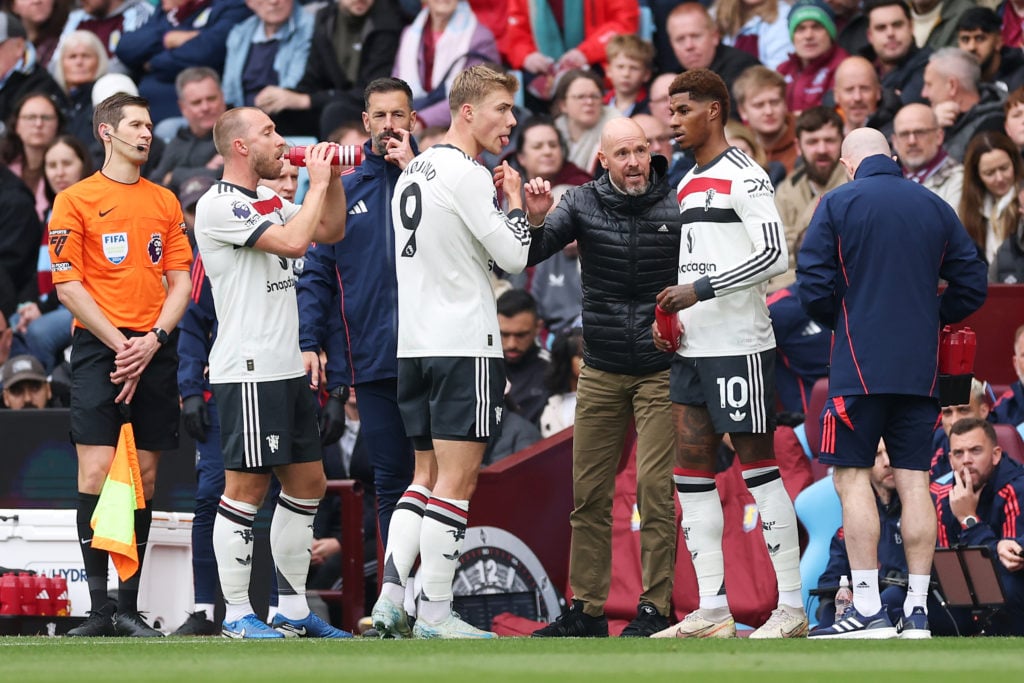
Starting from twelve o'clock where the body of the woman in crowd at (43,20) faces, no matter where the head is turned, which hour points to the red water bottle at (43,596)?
The red water bottle is roughly at 12 o'clock from the woman in crowd.

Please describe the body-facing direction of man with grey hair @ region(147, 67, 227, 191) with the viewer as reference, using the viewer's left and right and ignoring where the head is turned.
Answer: facing the viewer and to the right of the viewer

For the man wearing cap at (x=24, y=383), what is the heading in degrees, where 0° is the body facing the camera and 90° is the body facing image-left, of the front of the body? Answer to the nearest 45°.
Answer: approximately 0°

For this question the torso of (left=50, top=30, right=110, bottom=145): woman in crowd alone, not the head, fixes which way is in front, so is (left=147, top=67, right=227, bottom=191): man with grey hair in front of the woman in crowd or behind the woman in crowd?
in front

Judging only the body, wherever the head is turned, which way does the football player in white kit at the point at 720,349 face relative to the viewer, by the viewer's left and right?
facing the viewer and to the left of the viewer

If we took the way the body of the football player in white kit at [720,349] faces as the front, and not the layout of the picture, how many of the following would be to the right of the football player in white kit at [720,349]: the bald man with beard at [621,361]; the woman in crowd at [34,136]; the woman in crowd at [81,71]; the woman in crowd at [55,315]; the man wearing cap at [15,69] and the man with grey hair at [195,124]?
6

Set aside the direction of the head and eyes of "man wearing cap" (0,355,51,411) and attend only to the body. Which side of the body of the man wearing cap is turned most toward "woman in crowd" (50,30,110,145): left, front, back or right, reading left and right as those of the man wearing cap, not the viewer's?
back

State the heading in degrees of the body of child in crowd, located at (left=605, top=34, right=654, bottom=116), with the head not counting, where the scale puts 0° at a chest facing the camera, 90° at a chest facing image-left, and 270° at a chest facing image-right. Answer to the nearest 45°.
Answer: approximately 0°

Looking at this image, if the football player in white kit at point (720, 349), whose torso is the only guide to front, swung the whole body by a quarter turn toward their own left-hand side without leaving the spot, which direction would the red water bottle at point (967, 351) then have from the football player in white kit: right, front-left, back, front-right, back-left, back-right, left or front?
front-left

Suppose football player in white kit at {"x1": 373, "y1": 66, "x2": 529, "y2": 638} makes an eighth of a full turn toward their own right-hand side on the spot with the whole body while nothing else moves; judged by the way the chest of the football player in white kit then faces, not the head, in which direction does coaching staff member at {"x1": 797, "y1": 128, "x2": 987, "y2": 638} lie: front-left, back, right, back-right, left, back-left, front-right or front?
front

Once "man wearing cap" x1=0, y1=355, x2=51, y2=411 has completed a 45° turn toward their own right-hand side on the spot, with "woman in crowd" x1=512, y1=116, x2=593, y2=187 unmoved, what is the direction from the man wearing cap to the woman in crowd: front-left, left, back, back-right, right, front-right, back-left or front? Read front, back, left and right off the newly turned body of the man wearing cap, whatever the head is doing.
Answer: back-left

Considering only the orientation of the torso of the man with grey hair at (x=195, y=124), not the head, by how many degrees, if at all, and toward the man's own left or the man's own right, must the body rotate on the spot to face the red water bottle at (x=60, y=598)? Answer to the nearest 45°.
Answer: approximately 45° to the man's own right

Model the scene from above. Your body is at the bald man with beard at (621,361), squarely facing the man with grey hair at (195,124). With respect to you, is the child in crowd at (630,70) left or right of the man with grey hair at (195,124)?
right
